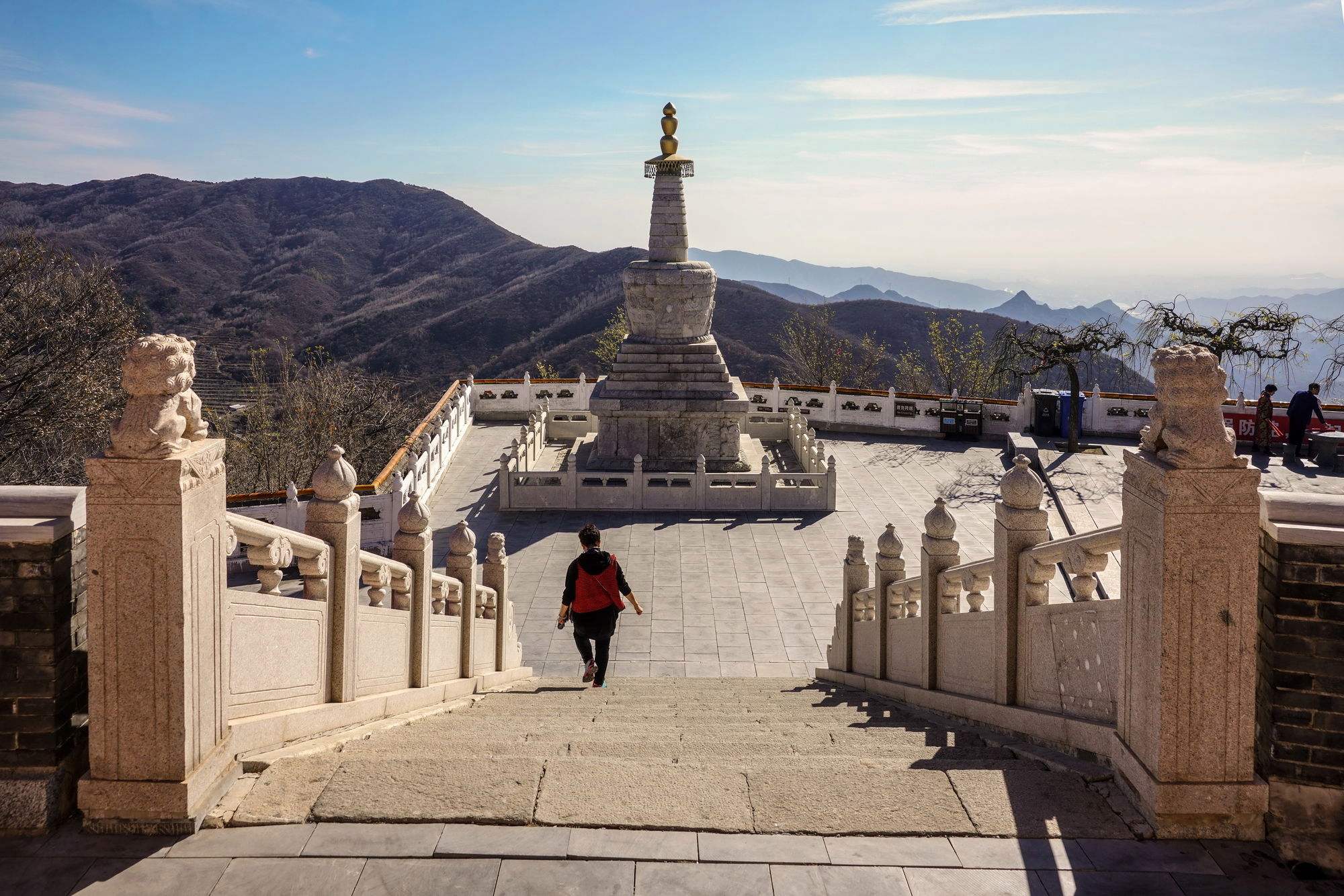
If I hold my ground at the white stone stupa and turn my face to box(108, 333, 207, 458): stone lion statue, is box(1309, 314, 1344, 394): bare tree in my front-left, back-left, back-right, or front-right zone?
back-left

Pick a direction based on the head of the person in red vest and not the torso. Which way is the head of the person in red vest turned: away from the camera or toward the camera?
away from the camera

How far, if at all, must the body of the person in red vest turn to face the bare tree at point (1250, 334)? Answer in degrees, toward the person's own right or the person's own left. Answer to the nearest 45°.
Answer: approximately 45° to the person's own right

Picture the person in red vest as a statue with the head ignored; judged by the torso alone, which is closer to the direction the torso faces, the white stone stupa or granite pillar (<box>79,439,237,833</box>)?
the white stone stupa

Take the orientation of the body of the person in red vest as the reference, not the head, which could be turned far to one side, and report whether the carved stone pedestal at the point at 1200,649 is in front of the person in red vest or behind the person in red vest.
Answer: behind

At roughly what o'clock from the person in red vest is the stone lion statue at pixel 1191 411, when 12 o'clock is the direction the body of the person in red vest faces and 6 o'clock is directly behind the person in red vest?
The stone lion statue is roughly at 5 o'clock from the person in red vest.

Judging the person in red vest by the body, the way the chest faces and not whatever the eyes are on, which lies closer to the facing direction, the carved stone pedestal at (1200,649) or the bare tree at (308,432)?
the bare tree

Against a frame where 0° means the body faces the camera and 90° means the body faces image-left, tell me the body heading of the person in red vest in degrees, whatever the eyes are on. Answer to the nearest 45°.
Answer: approximately 180°

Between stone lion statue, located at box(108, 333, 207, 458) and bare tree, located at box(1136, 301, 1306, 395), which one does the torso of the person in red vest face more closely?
the bare tree
